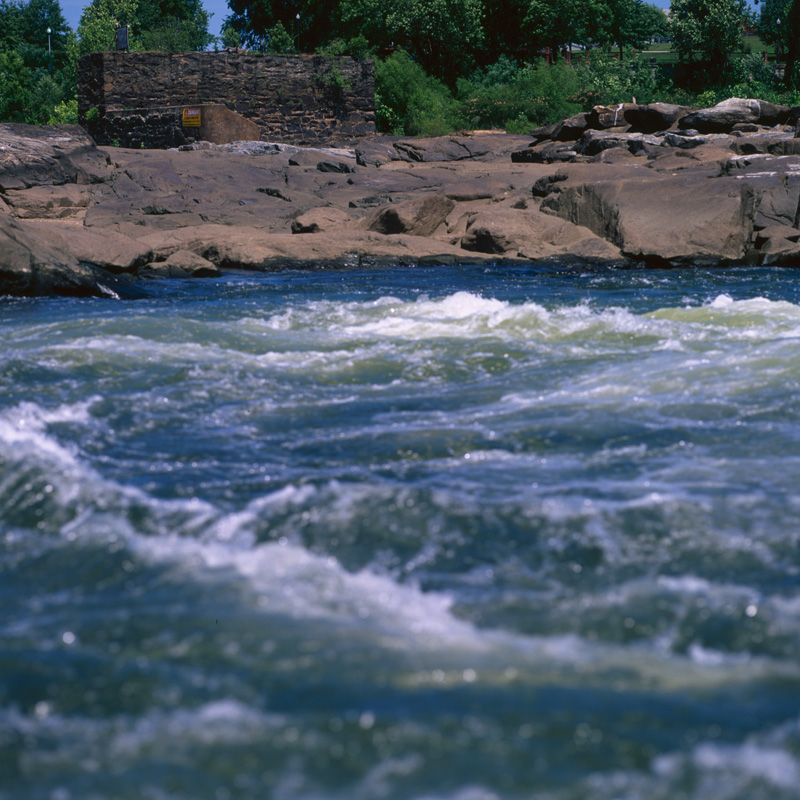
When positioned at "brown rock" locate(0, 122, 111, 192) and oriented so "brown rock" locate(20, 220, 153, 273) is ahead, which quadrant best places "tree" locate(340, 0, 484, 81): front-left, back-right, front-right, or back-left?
back-left

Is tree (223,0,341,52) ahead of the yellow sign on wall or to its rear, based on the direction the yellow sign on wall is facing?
to the rear

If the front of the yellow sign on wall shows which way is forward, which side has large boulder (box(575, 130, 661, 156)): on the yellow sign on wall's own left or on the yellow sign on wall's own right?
on the yellow sign on wall's own left

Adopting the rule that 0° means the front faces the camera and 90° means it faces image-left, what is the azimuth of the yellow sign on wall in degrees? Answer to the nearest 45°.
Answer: approximately 0°

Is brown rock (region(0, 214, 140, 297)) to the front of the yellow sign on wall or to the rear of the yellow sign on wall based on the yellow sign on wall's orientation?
to the front

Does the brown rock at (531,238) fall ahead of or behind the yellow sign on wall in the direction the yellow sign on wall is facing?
ahead

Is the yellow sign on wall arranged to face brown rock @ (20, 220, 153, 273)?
yes

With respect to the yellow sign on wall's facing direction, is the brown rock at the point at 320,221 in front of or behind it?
in front

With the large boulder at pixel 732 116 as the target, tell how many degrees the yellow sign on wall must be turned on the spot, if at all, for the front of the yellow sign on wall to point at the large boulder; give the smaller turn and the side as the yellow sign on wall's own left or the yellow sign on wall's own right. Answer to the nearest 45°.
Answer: approximately 45° to the yellow sign on wall's own left

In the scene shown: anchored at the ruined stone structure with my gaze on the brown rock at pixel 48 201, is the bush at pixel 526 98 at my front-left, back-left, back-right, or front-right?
back-left

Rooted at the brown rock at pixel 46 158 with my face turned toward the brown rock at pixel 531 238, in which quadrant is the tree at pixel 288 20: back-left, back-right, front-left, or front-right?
back-left

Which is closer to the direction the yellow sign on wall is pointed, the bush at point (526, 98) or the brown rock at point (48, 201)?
the brown rock

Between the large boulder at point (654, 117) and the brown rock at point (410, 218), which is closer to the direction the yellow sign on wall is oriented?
the brown rock
